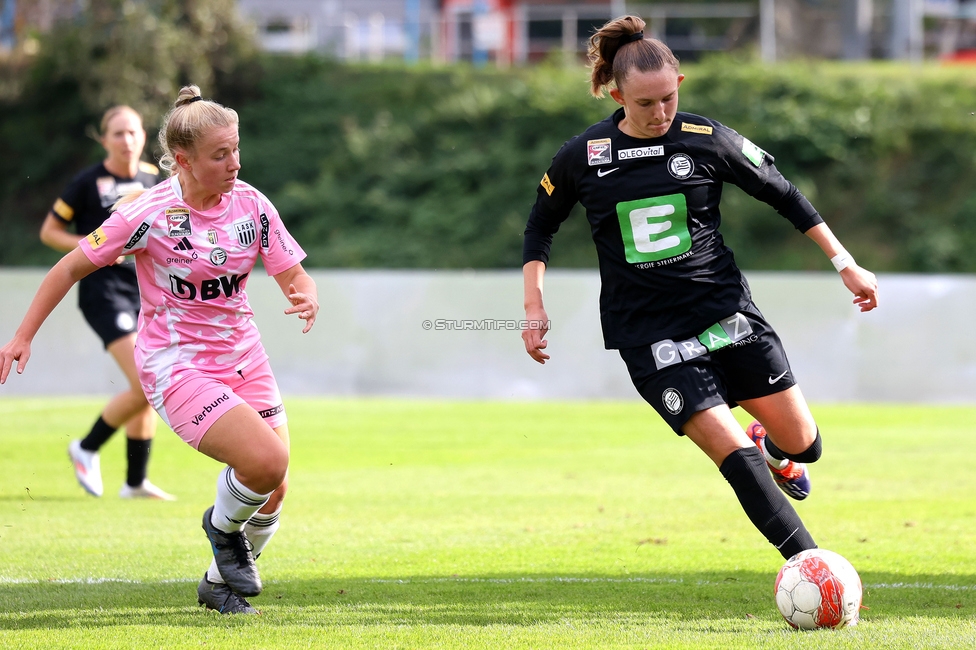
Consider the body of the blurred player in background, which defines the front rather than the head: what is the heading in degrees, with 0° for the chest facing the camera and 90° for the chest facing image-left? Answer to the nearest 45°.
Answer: approximately 315°

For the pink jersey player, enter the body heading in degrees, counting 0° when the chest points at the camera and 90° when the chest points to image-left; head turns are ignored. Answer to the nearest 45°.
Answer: approximately 315°

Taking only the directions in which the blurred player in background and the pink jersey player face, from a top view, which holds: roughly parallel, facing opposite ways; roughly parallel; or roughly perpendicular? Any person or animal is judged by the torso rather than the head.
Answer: roughly parallel

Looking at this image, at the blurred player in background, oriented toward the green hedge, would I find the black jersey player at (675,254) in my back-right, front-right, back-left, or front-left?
back-right

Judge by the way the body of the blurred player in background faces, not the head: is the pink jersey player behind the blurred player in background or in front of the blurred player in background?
in front

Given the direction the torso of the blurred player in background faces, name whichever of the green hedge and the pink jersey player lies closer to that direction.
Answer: the pink jersey player

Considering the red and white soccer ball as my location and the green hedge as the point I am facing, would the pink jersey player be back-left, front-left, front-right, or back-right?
front-left

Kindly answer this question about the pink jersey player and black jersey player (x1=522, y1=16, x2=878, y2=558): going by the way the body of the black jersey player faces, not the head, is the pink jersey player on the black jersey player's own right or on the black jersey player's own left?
on the black jersey player's own right

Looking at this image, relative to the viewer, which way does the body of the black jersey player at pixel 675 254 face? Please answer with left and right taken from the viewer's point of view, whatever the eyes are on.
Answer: facing the viewer

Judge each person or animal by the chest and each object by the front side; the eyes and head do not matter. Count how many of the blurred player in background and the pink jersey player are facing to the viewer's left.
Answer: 0

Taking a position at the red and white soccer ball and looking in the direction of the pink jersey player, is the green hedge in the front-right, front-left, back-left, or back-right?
front-right

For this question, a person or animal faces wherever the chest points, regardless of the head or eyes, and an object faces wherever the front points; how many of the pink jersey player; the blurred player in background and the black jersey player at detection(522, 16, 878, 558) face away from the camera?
0

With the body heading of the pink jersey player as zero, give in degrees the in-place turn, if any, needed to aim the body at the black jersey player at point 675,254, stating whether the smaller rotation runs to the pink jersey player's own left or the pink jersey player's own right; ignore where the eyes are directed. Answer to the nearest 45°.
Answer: approximately 45° to the pink jersey player's own left

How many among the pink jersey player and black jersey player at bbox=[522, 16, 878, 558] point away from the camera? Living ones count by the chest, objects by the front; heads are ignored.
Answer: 0

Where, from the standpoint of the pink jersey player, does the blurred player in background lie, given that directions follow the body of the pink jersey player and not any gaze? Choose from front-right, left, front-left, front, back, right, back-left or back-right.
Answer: back-left
